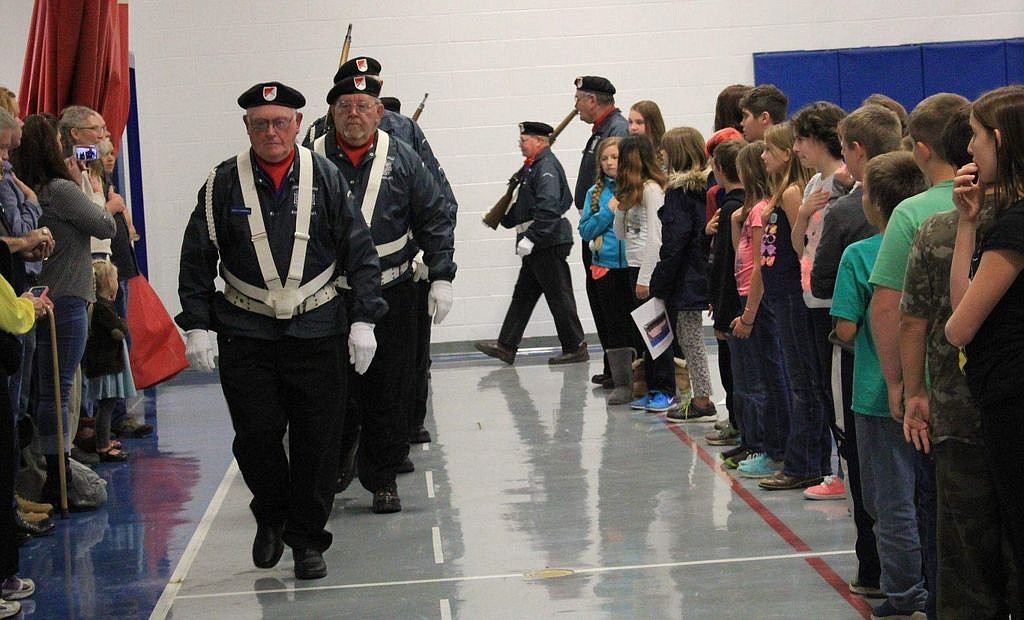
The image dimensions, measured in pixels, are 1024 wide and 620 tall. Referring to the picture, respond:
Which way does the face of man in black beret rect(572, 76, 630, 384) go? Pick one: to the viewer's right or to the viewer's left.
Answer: to the viewer's left

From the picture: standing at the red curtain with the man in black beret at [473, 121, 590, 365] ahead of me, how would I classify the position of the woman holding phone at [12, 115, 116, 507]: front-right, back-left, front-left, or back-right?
back-right

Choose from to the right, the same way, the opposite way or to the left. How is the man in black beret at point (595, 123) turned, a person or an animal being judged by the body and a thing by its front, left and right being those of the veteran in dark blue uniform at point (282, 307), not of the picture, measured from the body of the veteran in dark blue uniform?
to the right

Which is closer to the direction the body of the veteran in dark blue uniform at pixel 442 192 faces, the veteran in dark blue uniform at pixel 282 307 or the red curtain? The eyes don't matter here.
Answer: the veteran in dark blue uniform

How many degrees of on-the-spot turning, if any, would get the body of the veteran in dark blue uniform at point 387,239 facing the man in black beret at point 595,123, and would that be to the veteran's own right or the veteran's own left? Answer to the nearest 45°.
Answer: approximately 135° to the veteran's own left

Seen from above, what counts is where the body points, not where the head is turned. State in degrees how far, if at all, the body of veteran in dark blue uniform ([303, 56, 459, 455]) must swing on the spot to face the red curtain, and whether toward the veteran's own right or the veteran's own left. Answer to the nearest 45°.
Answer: approximately 90° to the veteran's own right

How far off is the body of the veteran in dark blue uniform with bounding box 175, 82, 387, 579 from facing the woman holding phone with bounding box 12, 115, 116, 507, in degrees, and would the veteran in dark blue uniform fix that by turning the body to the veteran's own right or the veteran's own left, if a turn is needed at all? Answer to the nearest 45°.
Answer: approximately 135° to the veteran's own right

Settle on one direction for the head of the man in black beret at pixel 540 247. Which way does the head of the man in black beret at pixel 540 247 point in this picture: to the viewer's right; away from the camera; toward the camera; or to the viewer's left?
to the viewer's left

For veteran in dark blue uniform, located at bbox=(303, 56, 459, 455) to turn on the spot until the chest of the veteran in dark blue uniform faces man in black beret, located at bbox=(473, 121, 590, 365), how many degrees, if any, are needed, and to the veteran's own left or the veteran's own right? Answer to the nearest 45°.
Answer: approximately 180°

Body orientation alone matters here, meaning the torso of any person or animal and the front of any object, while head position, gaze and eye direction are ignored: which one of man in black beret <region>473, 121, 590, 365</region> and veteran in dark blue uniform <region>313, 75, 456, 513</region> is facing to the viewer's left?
the man in black beret

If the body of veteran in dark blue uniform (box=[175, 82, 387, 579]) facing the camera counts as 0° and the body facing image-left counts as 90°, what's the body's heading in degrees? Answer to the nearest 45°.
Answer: approximately 0°
